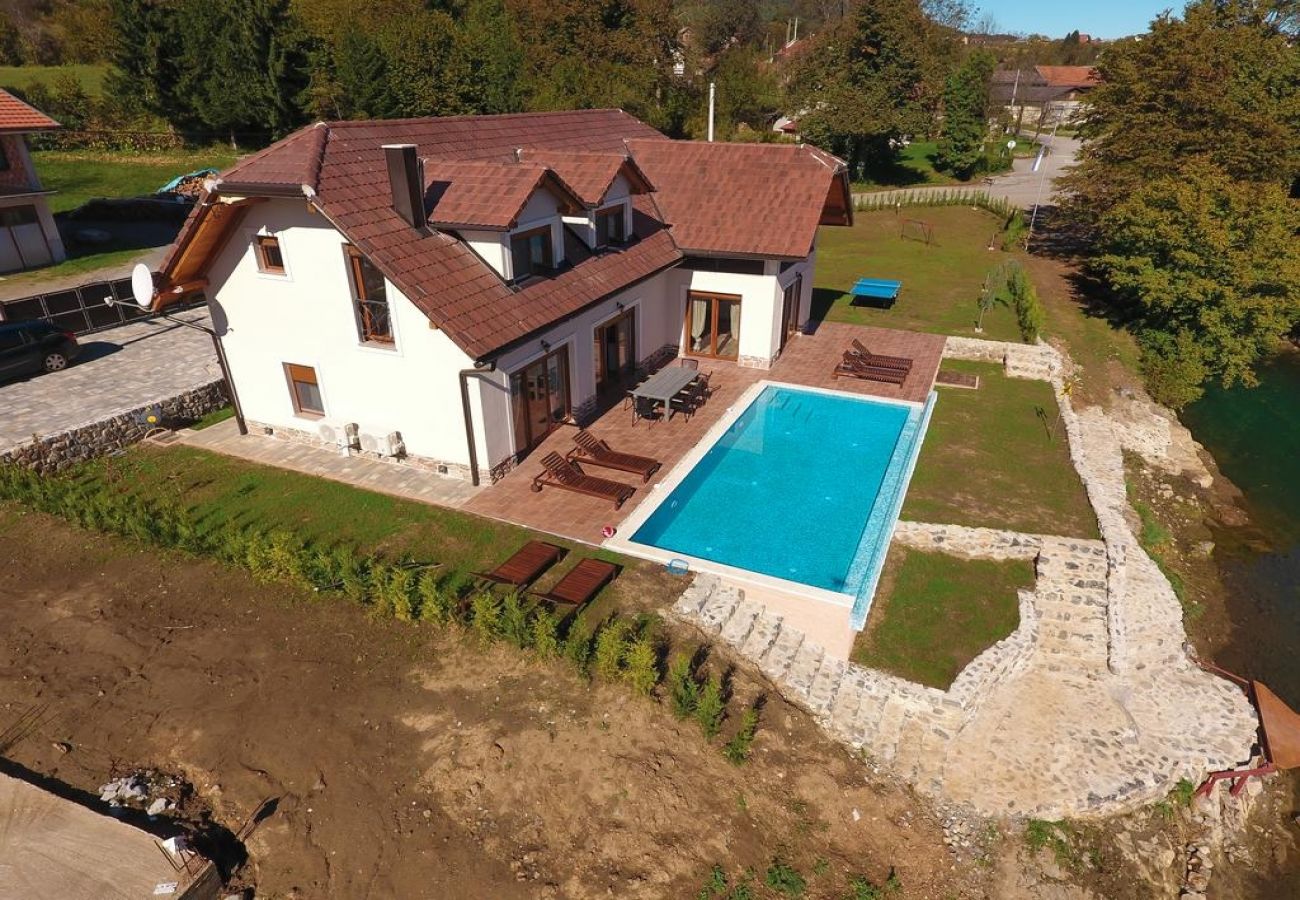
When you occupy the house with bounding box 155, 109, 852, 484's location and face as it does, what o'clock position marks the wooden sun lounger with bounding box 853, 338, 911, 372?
The wooden sun lounger is roughly at 10 o'clock from the house.

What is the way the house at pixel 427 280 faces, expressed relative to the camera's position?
facing the viewer and to the right of the viewer

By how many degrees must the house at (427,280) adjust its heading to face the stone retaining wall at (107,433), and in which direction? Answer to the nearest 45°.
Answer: approximately 135° to its right

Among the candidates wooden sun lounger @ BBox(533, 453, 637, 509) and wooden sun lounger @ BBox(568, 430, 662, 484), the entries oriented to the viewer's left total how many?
0

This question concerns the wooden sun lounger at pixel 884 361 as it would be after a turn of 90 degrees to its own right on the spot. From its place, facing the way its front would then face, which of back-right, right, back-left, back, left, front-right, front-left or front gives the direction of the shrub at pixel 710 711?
front

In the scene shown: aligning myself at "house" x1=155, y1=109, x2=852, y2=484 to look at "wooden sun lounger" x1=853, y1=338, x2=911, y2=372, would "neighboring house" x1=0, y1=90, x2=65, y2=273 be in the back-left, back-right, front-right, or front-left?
back-left

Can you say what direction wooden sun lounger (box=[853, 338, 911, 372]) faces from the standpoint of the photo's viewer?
facing to the right of the viewer

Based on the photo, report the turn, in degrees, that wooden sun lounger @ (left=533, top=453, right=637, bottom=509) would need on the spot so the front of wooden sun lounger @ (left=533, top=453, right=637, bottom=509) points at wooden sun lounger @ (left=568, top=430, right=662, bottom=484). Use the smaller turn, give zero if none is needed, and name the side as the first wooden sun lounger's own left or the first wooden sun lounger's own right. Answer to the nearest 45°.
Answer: approximately 90° to the first wooden sun lounger's own left

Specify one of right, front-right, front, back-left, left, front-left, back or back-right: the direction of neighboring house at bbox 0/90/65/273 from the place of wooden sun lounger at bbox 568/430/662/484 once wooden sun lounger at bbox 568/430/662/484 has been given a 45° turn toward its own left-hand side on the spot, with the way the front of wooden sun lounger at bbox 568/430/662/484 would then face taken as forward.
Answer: back-left

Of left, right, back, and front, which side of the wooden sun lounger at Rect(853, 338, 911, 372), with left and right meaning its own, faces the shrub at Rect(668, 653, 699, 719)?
right

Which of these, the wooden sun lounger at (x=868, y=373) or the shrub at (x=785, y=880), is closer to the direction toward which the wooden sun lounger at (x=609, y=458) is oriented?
the shrub
